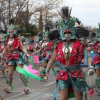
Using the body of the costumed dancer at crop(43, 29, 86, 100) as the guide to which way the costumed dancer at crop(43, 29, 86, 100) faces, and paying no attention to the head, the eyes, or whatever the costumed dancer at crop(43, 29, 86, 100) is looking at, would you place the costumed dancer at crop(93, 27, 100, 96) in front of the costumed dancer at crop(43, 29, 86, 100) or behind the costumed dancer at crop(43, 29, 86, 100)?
behind

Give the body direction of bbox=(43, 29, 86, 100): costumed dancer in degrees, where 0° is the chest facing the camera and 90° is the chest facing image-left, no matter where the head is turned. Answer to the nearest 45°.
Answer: approximately 0°
